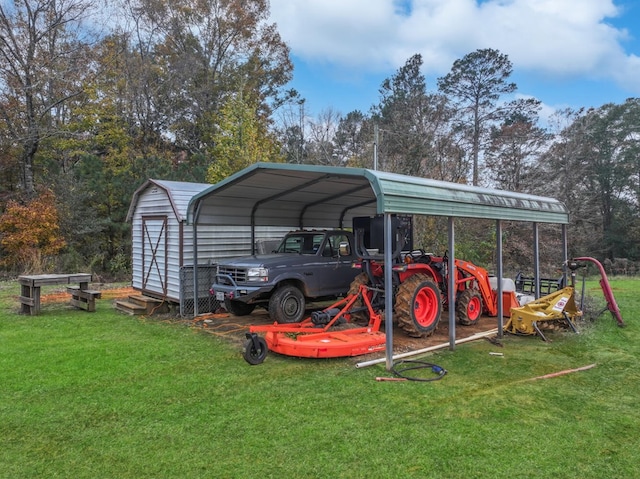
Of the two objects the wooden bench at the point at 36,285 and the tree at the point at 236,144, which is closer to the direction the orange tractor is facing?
the tree

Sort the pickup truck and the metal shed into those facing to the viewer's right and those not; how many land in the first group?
0

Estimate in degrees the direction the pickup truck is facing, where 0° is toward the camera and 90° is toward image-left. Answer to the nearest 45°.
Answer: approximately 45°

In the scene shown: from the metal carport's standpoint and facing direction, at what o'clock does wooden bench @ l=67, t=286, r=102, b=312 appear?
The wooden bench is roughly at 2 o'clock from the metal carport.

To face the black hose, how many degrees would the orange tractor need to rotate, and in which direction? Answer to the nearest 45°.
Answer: approximately 135° to its right

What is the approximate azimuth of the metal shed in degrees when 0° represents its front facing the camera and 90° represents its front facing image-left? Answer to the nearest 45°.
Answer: approximately 45°

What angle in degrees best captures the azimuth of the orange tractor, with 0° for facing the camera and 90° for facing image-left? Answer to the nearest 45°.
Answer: approximately 225°

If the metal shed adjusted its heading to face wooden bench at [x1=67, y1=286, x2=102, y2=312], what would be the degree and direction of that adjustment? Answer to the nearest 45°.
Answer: approximately 45° to its right

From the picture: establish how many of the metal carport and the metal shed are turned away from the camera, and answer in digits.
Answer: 0

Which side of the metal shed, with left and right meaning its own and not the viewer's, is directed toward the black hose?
left

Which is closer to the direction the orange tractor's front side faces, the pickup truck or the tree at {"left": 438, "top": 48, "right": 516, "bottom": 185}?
the tree

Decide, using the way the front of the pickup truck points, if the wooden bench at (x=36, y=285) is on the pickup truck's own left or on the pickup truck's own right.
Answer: on the pickup truck's own right

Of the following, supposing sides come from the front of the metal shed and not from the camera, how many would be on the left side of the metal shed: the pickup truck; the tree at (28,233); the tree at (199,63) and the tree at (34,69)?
1

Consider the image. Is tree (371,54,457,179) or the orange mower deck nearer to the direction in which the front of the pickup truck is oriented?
the orange mower deck

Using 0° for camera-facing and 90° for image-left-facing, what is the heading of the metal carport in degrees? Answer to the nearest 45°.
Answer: approximately 45°
